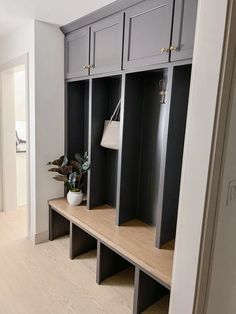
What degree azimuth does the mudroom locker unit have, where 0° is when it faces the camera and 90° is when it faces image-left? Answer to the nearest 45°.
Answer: approximately 45°
